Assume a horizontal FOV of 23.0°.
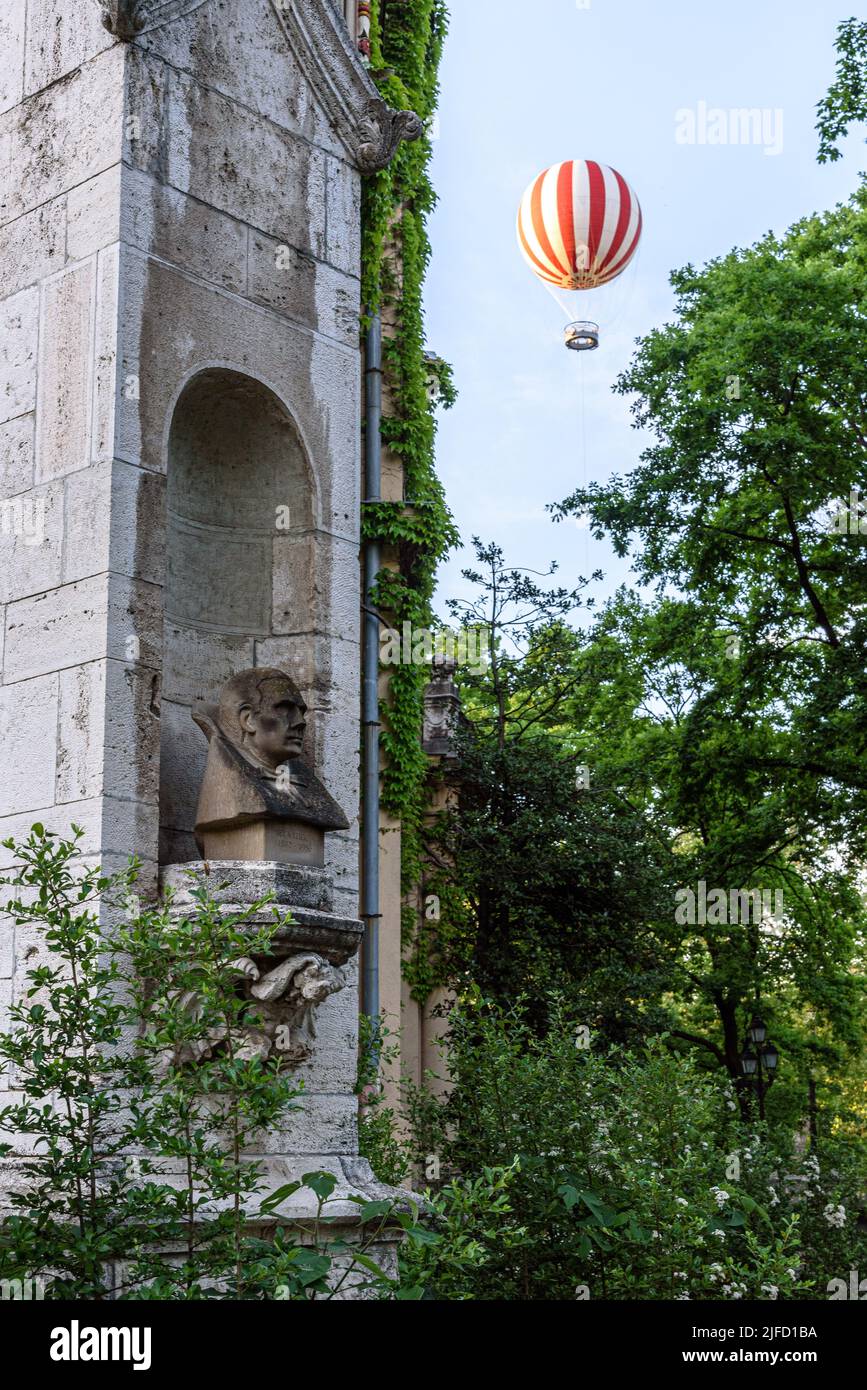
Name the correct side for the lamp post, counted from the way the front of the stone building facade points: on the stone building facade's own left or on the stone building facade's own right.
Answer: on the stone building facade's own left

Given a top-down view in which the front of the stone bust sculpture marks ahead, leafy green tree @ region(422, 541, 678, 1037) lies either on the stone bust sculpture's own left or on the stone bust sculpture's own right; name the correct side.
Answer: on the stone bust sculpture's own left

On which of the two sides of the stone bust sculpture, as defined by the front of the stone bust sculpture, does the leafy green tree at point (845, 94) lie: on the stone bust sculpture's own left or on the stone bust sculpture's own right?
on the stone bust sculpture's own left

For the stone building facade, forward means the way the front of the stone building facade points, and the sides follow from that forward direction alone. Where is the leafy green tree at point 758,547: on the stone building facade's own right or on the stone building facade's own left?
on the stone building facade's own left

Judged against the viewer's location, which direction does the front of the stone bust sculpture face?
facing the viewer and to the right of the viewer
